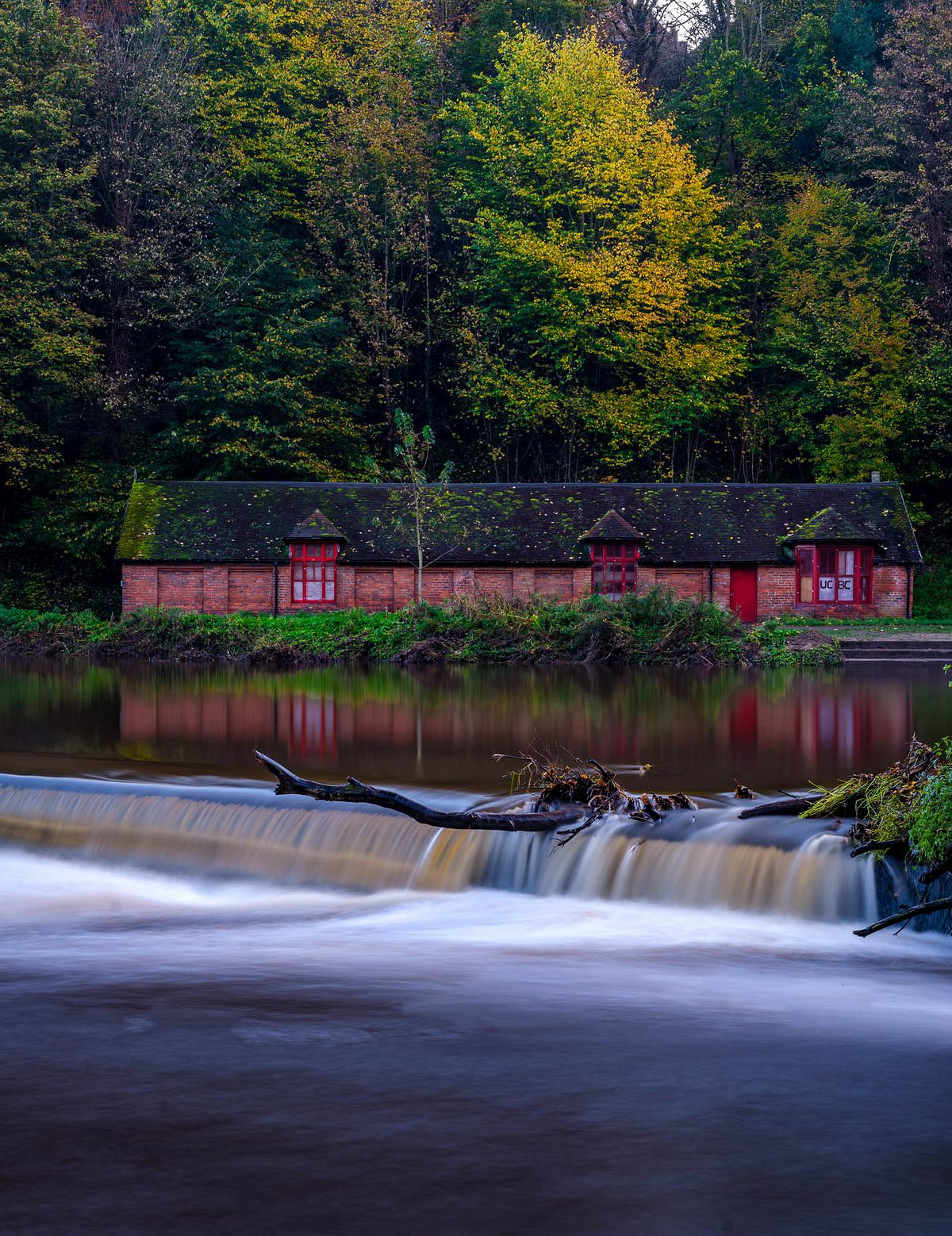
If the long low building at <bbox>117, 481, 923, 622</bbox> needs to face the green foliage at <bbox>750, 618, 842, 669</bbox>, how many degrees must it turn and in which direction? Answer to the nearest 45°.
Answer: approximately 45° to its left

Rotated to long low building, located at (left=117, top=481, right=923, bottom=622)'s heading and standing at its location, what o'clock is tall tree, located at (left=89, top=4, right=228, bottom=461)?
The tall tree is roughly at 4 o'clock from the long low building.

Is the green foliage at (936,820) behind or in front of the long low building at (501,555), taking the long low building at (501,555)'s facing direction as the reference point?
in front

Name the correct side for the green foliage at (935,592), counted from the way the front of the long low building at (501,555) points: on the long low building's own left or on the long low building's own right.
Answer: on the long low building's own left

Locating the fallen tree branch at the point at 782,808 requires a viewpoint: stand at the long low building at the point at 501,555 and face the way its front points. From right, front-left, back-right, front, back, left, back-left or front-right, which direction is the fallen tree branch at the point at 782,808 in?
front

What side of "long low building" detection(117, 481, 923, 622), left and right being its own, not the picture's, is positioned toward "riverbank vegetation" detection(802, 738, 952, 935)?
front

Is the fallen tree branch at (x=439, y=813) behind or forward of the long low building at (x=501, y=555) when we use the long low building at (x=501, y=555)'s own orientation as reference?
forward

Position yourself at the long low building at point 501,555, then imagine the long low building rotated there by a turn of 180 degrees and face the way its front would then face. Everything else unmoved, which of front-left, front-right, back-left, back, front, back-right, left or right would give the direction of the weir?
back

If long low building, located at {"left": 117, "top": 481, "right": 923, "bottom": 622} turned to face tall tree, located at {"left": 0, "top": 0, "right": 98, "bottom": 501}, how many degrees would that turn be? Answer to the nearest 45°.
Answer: approximately 90° to its right

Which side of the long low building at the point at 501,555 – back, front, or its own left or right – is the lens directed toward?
front

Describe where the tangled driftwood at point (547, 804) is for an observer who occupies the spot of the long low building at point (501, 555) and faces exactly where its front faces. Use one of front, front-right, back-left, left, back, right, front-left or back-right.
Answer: front

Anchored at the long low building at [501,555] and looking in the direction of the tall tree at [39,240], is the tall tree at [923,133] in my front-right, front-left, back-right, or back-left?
back-right

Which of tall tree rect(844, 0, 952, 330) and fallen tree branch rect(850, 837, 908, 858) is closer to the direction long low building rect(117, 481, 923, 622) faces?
the fallen tree branch

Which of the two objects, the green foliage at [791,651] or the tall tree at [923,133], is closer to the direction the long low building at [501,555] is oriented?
the green foliage
